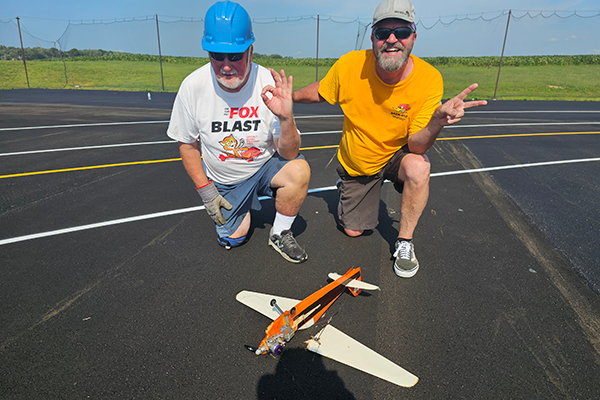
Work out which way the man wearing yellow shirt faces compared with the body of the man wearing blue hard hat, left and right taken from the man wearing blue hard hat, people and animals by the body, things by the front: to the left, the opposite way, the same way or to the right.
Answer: the same way

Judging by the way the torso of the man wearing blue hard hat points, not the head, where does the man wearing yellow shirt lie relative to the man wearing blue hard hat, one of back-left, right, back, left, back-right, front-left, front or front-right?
left

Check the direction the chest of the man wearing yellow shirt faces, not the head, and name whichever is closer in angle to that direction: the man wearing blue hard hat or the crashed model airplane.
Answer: the crashed model airplane

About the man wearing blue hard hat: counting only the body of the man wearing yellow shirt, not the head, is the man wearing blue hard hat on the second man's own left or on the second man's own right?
on the second man's own right

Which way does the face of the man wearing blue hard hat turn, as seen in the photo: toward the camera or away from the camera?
toward the camera

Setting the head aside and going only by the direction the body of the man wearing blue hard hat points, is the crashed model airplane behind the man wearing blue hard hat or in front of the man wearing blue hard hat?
in front

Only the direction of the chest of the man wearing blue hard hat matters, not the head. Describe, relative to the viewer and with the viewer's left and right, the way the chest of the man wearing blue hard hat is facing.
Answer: facing the viewer

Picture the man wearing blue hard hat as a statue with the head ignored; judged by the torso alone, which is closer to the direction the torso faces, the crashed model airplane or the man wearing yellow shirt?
the crashed model airplane

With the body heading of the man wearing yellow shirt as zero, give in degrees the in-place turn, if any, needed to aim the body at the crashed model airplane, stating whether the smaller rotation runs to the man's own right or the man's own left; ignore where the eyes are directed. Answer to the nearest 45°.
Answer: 0° — they already face it

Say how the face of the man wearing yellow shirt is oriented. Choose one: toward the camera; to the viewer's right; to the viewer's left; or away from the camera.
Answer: toward the camera

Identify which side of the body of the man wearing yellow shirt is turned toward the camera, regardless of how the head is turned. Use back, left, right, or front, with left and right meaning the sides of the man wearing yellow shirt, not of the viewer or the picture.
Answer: front

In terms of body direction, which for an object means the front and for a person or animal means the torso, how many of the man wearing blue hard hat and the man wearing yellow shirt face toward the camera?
2
